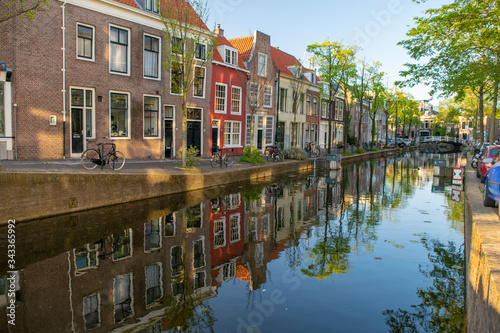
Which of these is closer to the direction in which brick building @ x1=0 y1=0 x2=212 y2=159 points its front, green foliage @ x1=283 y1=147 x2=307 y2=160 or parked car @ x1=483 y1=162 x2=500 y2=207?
the parked car

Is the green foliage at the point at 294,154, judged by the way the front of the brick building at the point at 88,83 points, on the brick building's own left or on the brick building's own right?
on the brick building's own left

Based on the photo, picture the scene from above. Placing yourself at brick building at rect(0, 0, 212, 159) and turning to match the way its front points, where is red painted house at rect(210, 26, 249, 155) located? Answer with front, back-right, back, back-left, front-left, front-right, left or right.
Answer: left

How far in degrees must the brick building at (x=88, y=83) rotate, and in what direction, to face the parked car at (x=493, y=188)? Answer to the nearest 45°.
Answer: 0° — it already faces it

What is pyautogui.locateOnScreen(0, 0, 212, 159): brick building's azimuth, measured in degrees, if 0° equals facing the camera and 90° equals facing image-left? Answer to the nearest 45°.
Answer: approximately 315°
